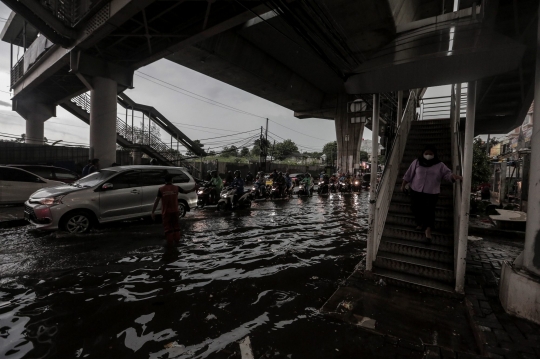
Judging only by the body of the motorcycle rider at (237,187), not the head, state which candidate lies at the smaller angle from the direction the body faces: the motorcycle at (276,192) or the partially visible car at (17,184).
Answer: the partially visible car

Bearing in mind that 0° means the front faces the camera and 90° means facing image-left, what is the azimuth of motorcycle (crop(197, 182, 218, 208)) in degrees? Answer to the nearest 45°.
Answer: approximately 45°

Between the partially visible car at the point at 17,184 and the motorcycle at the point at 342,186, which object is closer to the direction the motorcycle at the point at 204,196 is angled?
the partially visible car

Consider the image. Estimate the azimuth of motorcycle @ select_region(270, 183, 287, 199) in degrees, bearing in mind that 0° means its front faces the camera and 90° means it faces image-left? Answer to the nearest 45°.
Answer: approximately 45°

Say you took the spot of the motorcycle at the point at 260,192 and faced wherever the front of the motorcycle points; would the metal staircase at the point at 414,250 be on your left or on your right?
on your left

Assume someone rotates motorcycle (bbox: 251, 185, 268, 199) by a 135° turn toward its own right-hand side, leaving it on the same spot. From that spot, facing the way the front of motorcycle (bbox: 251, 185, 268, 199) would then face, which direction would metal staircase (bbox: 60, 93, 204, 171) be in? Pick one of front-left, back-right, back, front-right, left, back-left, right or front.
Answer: front-left

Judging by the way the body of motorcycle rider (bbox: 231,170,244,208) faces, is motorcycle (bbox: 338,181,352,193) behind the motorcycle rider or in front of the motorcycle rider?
behind

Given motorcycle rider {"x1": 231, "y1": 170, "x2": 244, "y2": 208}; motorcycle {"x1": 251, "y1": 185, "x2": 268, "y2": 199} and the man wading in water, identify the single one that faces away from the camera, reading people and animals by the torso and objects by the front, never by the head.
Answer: the man wading in water

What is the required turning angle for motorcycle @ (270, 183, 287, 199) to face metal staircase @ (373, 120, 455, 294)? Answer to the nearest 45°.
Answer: approximately 45° to its left

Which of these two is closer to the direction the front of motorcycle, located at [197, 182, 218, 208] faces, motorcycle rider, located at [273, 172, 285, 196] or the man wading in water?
the man wading in water

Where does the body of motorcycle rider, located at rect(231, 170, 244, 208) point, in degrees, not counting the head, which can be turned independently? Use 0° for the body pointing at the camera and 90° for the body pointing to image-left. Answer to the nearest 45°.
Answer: approximately 45°

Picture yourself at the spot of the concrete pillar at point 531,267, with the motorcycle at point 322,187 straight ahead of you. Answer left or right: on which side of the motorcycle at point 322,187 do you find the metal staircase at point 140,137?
left

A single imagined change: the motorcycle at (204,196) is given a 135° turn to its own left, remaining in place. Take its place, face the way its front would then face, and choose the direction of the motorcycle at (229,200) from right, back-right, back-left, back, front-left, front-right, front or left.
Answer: front-right

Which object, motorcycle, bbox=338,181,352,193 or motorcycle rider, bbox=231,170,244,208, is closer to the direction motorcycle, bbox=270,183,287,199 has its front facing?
the motorcycle rider

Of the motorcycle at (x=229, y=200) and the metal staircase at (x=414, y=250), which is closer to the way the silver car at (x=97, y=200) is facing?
the metal staircase

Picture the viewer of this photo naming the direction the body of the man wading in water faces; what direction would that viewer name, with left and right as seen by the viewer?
facing away from the viewer
